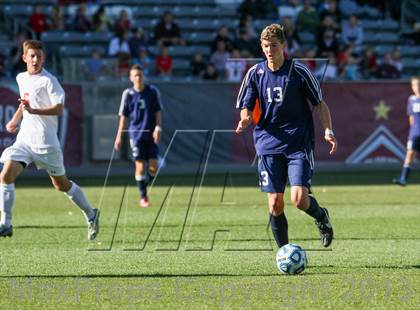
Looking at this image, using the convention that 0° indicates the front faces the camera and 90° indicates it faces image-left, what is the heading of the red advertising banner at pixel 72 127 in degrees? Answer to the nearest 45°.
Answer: approximately 0°

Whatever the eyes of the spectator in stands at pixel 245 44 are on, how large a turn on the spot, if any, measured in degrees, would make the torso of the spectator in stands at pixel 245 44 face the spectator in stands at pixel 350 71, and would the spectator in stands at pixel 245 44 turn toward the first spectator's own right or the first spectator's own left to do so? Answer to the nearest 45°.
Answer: approximately 90° to the first spectator's own left

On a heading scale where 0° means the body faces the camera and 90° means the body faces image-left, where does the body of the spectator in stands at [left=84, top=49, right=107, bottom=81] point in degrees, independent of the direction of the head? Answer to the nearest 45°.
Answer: approximately 0°

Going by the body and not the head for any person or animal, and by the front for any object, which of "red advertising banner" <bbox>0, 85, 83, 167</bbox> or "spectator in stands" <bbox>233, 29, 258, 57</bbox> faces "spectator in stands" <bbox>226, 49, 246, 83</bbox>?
"spectator in stands" <bbox>233, 29, 258, 57</bbox>
